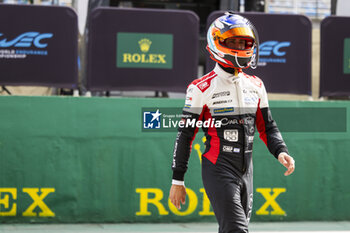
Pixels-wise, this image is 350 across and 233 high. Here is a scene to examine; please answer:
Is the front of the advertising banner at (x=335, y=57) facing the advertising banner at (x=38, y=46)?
no

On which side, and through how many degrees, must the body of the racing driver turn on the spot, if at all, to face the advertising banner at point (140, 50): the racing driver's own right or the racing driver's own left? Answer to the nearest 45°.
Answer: approximately 135° to the racing driver's own left

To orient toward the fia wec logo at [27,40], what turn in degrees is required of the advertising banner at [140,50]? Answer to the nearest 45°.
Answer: approximately 90° to its right

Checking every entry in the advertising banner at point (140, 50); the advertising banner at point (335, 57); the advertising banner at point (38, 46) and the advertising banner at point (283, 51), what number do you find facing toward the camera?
4

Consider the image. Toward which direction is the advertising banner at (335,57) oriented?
toward the camera

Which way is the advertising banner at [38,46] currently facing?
toward the camera

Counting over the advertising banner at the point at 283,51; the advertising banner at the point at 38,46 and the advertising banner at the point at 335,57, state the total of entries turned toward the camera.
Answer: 3

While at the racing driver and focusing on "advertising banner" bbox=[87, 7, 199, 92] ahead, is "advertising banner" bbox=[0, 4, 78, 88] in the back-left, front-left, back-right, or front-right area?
front-left

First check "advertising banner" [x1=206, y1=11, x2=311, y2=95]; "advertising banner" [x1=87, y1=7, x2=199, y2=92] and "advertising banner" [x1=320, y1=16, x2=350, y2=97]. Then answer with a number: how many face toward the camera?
3

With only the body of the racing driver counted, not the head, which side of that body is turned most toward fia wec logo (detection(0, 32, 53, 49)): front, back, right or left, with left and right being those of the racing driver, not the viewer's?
back

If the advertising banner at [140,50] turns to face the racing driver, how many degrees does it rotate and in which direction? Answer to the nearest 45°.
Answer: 0° — it already faces them

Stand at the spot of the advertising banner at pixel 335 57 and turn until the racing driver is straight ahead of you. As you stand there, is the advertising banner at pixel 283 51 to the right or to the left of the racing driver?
right

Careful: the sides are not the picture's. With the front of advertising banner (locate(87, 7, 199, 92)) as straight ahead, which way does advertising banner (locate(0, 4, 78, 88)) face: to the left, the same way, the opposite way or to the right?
the same way

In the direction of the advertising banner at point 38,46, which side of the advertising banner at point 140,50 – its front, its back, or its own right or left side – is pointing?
right

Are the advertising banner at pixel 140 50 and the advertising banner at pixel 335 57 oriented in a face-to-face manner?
no

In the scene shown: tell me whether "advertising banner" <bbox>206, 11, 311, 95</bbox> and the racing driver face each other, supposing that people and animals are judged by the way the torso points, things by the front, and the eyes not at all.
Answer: no

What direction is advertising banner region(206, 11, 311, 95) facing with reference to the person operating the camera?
facing the viewer

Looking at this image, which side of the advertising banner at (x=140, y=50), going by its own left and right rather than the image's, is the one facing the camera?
front

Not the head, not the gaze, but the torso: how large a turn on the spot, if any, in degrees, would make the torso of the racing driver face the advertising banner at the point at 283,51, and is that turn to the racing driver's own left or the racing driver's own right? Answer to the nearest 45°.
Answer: approximately 135° to the racing driver's own left

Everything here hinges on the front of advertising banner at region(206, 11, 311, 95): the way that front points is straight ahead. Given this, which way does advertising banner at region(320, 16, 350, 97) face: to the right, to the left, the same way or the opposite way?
the same way

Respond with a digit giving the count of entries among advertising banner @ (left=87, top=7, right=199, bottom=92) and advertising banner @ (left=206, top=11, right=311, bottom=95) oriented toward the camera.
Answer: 2
